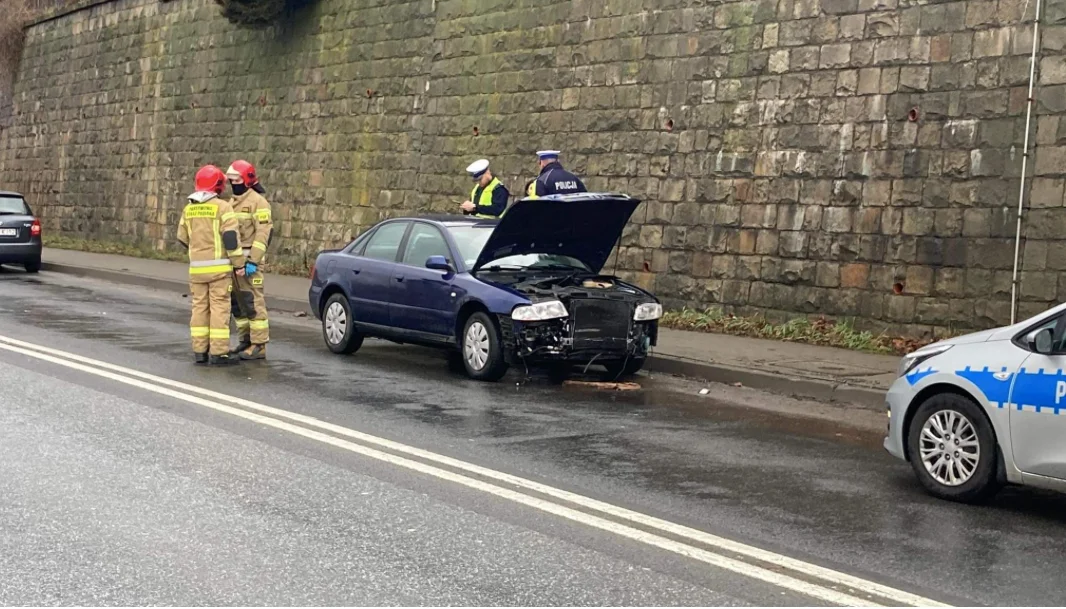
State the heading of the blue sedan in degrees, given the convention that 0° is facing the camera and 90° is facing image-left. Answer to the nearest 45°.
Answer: approximately 315°

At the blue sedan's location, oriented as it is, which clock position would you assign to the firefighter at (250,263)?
The firefighter is roughly at 5 o'clock from the blue sedan.

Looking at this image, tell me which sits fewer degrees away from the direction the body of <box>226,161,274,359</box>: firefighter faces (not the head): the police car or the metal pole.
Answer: the police car

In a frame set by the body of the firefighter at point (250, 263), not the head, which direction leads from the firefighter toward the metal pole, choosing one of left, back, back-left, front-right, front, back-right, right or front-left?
back-left

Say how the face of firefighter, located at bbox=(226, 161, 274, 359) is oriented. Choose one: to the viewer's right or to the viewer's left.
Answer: to the viewer's left

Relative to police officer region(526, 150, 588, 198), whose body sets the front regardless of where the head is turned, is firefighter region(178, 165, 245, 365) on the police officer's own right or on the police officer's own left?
on the police officer's own left

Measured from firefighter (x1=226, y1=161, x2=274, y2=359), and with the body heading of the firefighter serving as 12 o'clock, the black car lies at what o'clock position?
The black car is roughly at 4 o'clock from the firefighter.

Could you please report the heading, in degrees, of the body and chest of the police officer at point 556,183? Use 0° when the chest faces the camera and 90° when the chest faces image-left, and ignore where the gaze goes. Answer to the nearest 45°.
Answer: approximately 135°

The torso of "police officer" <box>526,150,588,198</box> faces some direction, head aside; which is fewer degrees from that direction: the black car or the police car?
the black car

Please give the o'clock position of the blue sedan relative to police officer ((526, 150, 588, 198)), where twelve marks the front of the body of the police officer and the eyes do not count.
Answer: The blue sedan is roughly at 8 o'clock from the police officer.

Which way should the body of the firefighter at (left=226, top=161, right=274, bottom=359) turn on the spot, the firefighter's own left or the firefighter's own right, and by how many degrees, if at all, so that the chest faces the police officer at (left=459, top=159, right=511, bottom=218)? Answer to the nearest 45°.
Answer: approximately 180°
